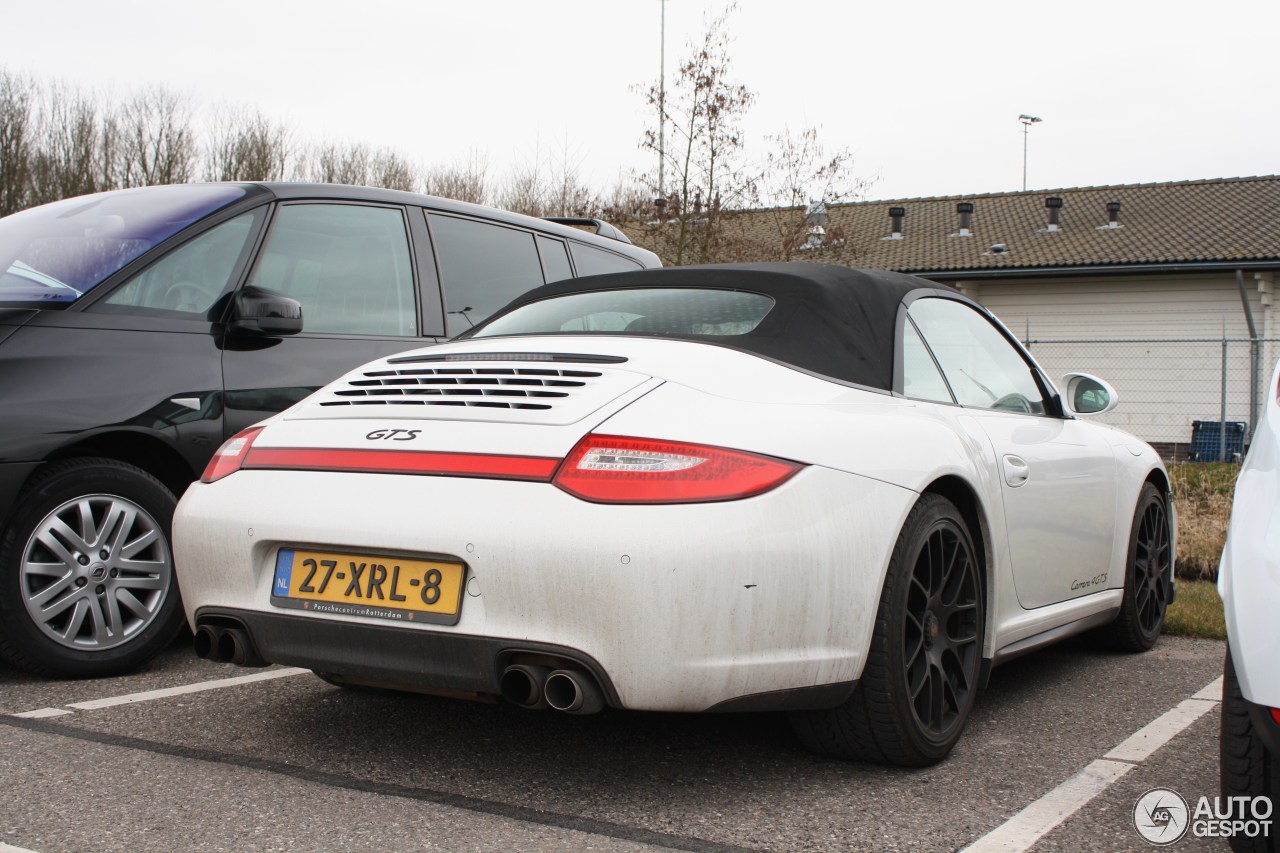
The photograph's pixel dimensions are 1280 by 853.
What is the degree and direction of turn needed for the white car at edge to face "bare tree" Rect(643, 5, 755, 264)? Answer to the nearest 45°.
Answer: approximately 45° to its left

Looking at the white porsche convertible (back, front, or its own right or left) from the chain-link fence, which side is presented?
front

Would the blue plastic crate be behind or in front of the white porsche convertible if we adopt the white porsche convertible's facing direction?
in front

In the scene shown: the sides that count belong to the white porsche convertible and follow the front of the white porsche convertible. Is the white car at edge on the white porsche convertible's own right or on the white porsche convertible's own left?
on the white porsche convertible's own right

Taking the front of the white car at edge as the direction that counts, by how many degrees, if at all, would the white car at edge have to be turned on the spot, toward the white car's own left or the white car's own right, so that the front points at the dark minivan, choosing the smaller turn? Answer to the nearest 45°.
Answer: approximately 90° to the white car's own left

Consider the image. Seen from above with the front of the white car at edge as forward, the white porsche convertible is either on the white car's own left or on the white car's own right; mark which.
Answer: on the white car's own left

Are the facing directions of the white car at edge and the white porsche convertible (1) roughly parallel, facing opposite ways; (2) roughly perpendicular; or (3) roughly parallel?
roughly parallel

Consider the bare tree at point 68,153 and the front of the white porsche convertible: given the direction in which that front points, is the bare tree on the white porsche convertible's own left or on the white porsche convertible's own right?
on the white porsche convertible's own left

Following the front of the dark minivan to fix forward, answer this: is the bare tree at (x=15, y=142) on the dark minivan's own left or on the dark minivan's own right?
on the dark minivan's own right

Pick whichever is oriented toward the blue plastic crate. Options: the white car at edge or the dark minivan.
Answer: the white car at edge

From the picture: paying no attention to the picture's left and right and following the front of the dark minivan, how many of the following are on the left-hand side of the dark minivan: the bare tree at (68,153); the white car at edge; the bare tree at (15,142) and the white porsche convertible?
2

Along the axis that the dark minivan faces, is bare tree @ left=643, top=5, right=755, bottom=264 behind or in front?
behind

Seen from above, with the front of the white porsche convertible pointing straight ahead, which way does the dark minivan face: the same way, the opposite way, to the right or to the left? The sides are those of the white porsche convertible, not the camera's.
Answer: the opposite way

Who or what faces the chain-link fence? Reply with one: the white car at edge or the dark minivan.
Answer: the white car at edge

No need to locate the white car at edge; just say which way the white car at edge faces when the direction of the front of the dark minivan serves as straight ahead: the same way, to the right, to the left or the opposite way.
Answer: the opposite way

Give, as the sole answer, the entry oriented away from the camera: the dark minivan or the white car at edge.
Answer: the white car at edge

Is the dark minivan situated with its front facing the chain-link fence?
no

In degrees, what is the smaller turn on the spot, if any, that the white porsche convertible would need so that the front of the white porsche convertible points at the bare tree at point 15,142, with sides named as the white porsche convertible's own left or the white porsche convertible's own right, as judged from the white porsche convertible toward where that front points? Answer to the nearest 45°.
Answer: approximately 90° to the white porsche convertible's own left

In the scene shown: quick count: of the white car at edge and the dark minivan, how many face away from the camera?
1

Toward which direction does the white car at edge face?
away from the camera
